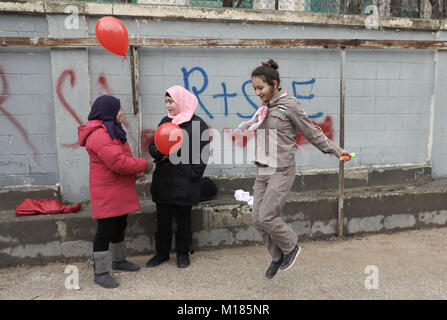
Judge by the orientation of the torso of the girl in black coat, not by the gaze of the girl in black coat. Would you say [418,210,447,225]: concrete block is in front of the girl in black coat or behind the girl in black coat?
behind

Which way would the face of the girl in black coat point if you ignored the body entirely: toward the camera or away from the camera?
toward the camera

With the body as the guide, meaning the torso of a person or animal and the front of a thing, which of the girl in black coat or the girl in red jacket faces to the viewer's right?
the girl in red jacket

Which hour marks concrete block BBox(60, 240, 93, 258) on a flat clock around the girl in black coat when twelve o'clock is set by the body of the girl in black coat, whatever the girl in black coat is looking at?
The concrete block is roughly at 2 o'clock from the girl in black coat.

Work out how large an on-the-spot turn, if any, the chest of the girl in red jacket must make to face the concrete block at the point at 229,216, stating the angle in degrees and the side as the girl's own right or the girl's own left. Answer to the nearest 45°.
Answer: approximately 45° to the girl's own left

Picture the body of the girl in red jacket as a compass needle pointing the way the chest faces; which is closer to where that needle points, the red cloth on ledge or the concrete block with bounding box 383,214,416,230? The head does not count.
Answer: the concrete block

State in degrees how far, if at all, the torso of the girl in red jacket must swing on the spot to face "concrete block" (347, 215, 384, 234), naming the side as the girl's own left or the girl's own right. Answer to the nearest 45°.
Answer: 0° — they already face it

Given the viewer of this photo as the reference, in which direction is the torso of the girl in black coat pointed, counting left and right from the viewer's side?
facing the viewer and to the left of the viewer

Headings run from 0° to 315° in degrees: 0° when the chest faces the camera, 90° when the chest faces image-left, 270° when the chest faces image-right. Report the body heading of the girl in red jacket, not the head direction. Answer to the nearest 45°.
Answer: approximately 270°

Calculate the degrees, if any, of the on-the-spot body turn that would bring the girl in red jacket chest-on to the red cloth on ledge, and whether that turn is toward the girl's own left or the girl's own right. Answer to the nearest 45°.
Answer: approximately 135° to the girl's own left

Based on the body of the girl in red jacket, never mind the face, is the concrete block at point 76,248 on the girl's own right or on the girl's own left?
on the girl's own left

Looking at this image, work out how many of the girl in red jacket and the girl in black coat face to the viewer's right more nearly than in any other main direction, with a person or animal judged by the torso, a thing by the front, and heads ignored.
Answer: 1

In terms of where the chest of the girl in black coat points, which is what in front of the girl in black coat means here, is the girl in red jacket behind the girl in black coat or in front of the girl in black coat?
in front
